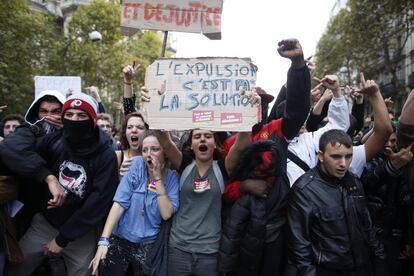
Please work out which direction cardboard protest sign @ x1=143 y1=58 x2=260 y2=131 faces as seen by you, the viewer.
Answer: facing the viewer
